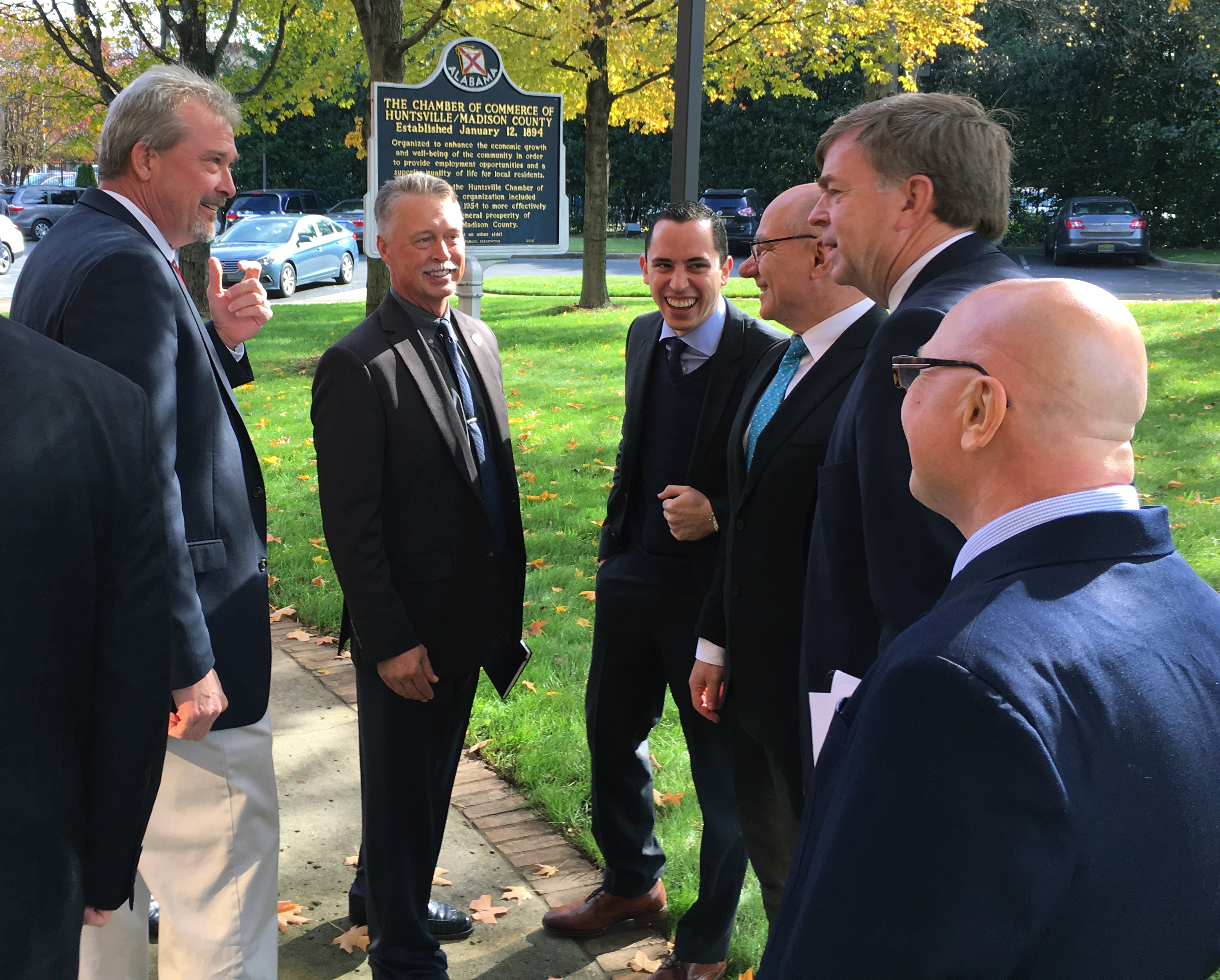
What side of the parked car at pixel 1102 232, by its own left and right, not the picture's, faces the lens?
back

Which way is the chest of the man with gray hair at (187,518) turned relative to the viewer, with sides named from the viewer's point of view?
facing to the right of the viewer

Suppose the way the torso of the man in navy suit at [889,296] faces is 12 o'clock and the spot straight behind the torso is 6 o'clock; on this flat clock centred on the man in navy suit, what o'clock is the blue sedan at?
The blue sedan is roughly at 2 o'clock from the man in navy suit.

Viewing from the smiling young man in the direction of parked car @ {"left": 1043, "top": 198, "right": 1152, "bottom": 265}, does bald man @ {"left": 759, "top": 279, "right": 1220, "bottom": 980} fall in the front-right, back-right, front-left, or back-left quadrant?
back-right

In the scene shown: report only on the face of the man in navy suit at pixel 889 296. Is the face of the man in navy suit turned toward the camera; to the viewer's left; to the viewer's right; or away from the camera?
to the viewer's left

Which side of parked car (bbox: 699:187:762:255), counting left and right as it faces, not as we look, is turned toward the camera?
back

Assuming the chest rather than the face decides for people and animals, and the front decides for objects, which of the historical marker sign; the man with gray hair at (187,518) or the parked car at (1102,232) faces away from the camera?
the parked car

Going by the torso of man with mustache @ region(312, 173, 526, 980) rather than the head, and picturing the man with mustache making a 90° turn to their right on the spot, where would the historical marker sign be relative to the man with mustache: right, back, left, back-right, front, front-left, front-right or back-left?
back-right

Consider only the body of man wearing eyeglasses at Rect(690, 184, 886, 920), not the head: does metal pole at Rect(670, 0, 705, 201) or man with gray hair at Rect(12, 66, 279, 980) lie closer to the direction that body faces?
the man with gray hair

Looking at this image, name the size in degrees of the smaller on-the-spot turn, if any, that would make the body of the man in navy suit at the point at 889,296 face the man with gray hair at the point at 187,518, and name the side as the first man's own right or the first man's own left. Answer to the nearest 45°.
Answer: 0° — they already face them

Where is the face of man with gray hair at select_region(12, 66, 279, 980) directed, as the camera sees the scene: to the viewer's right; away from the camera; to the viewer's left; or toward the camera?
to the viewer's right

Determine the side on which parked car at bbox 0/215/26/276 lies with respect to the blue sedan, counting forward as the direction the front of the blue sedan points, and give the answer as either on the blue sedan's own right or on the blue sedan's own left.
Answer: on the blue sedan's own right

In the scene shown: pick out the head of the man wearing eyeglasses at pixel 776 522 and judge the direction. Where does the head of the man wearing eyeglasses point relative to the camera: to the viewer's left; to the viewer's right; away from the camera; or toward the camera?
to the viewer's left

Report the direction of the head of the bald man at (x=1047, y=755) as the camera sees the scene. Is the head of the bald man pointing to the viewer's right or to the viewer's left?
to the viewer's left
